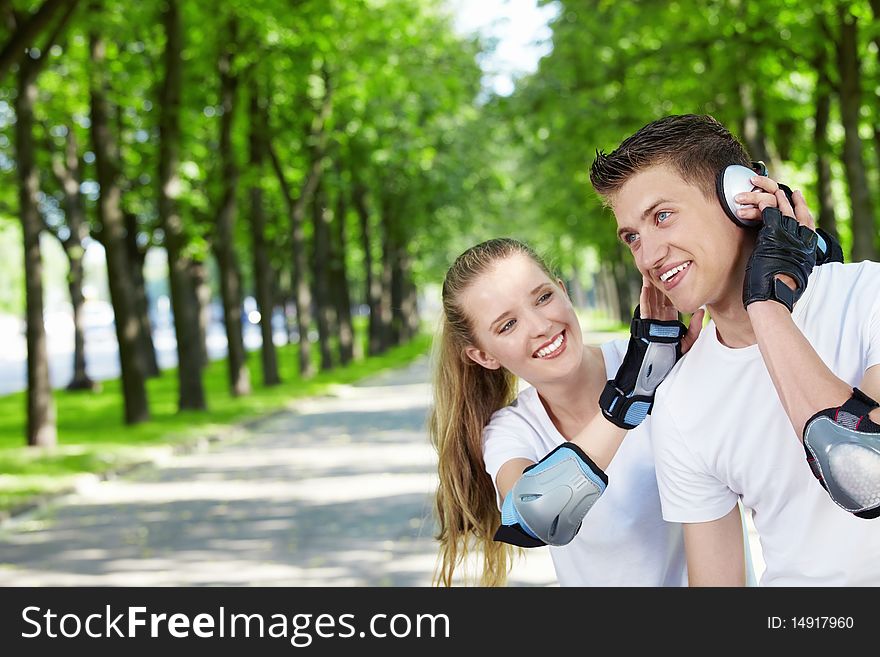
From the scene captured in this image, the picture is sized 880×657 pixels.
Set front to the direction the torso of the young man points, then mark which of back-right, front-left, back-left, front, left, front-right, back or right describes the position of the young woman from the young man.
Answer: right

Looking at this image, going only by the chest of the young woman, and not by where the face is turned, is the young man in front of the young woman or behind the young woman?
in front

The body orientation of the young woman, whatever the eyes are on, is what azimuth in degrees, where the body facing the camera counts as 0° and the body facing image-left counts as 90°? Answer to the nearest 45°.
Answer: approximately 315°

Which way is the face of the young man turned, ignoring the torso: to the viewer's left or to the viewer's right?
to the viewer's left

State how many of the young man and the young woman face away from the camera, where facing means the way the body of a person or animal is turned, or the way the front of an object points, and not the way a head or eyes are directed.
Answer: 0

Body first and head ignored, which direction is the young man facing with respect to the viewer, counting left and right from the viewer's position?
facing the viewer and to the left of the viewer

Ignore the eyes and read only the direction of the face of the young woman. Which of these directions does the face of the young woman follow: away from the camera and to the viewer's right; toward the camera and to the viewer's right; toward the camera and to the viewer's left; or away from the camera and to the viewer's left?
toward the camera and to the viewer's right
